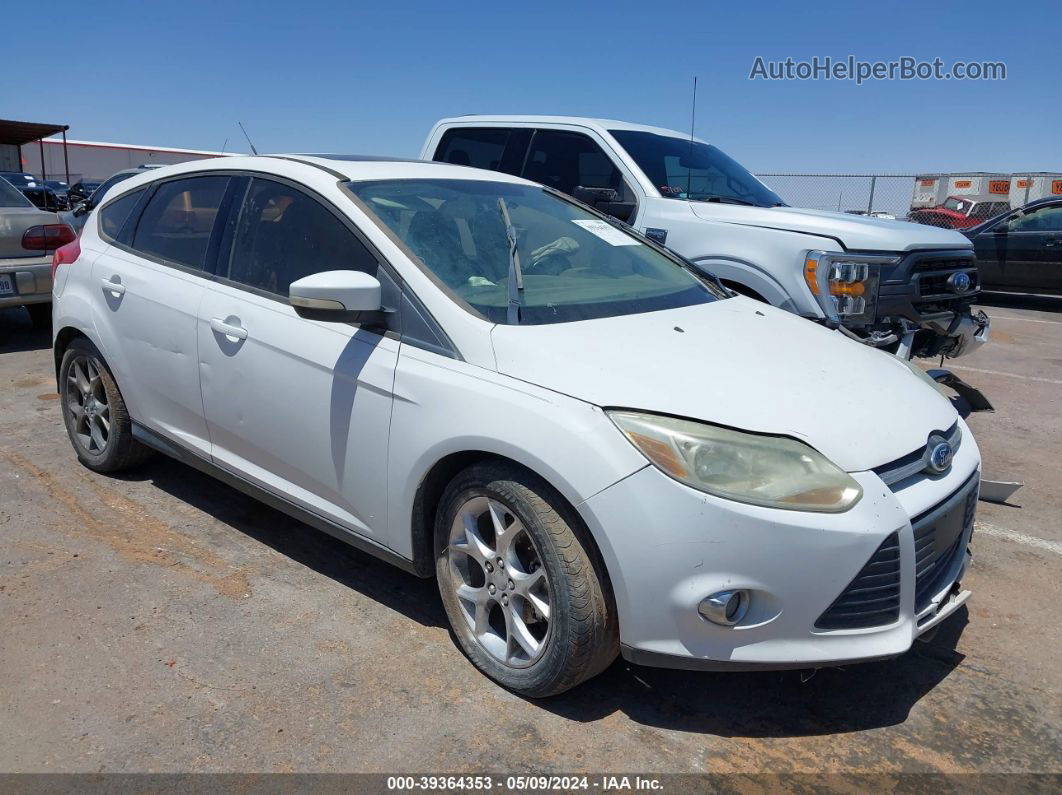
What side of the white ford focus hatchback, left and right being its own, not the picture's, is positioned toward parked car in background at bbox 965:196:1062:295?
left

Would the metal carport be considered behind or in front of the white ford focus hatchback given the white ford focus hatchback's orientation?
behind

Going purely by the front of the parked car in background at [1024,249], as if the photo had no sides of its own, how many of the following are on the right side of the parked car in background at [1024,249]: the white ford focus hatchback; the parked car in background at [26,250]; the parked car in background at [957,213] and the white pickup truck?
1

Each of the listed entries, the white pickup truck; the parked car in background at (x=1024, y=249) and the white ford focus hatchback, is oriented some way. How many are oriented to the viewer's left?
1

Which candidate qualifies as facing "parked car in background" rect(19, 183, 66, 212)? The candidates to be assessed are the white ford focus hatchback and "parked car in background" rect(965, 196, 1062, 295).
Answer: "parked car in background" rect(965, 196, 1062, 295)

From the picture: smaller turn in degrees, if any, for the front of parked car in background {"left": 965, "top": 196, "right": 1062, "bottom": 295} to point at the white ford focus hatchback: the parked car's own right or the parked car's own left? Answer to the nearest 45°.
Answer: approximately 90° to the parked car's own left

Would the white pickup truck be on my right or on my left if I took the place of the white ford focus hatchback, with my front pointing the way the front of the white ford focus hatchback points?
on my left

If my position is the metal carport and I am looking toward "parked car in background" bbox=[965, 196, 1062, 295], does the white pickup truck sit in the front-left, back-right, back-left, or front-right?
front-right

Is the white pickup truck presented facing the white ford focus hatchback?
no

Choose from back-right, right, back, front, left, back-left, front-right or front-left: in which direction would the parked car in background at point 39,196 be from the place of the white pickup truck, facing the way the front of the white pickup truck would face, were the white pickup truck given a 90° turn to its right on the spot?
right

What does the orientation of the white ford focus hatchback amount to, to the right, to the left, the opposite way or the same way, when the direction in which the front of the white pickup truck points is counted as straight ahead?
the same way

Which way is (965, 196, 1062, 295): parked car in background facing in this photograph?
to the viewer's left

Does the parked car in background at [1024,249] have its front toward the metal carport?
yes

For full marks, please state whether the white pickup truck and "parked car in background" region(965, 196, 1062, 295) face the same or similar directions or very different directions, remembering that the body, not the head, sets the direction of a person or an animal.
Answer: very different directions

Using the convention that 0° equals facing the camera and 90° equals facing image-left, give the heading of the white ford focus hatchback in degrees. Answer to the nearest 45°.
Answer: approximately 315°

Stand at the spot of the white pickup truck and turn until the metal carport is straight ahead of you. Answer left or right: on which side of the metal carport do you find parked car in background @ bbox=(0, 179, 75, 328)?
left
